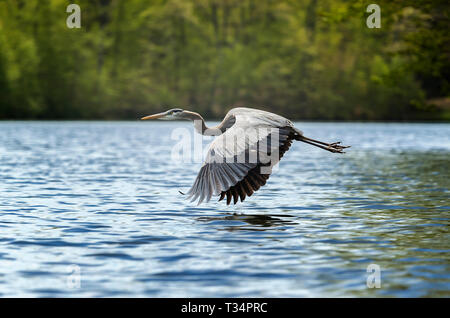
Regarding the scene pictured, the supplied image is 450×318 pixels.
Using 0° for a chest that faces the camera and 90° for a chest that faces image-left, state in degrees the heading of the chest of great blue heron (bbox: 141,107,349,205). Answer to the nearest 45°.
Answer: approximately 90°
